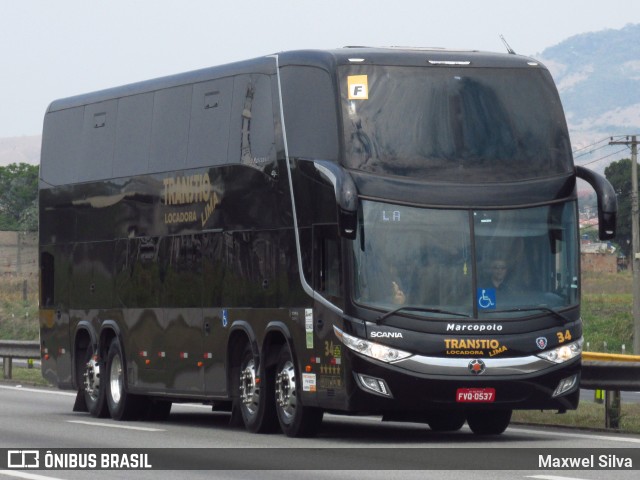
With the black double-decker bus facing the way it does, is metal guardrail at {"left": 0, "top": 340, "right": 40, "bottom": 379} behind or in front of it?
behind

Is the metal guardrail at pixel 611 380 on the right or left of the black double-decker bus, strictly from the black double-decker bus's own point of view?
on its left

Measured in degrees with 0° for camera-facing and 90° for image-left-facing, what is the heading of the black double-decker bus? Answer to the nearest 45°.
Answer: approximately 315°
